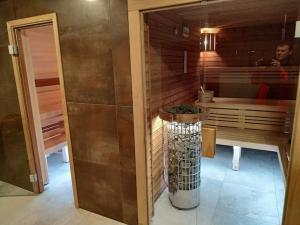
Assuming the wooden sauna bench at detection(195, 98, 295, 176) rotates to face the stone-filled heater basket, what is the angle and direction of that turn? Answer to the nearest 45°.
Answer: approximately 45° to its right

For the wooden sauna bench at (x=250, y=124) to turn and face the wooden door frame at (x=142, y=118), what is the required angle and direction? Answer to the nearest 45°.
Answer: approximately 45° to its right

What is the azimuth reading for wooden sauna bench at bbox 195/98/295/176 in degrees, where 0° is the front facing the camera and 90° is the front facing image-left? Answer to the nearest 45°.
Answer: approximately 0°
